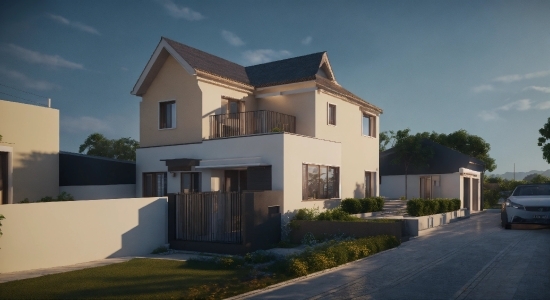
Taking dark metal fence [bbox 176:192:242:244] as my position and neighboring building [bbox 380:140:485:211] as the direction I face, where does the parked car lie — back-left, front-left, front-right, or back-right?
front-right

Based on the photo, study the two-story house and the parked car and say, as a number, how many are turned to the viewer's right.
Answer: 0

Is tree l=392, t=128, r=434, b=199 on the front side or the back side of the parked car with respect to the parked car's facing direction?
on the back side

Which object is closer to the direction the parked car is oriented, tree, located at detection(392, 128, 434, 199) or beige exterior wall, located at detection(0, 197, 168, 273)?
the beige exterior wall

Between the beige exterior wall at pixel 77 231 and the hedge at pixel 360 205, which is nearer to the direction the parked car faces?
the beige exterior wall

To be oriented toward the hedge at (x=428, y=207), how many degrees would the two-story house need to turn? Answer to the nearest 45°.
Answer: approximately 135° to its left

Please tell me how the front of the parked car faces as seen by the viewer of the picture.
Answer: facing the viewer

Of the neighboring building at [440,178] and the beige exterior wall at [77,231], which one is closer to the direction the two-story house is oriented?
the beige exterior wall

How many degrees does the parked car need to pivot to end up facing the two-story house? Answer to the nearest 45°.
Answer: approximately 90° to its right

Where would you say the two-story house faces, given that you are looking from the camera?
facing the viewer and to the left of the viewer

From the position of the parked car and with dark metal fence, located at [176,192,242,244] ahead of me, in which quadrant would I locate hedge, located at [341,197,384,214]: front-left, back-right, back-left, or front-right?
front-right
